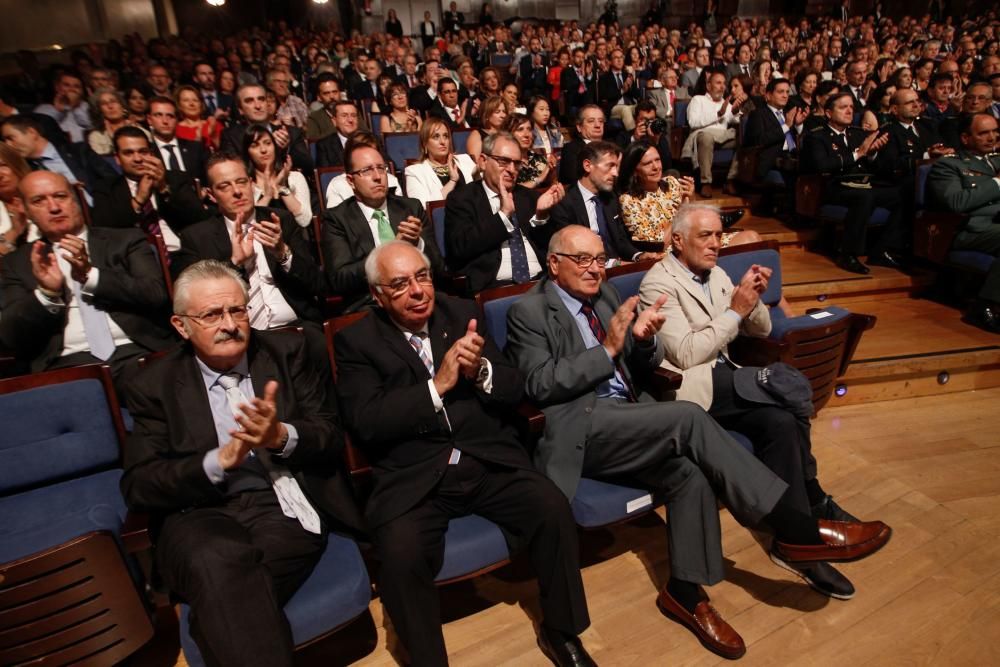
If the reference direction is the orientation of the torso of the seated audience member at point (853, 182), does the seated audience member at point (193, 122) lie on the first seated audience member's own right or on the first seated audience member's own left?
on the first seated audience member's own right

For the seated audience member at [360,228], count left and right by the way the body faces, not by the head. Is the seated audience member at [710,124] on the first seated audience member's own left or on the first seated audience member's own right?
on the first seated audience member's own left

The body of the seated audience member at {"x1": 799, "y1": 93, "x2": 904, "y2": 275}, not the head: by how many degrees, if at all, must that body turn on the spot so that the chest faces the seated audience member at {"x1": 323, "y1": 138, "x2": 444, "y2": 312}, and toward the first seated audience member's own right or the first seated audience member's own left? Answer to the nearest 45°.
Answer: approximately 90° to the first seated audience member's own right

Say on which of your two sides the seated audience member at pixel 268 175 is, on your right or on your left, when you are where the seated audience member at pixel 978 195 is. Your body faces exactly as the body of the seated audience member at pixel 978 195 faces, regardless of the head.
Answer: on your right

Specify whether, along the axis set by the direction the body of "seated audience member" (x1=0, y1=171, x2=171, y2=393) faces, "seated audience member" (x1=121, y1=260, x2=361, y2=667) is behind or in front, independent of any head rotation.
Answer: in front

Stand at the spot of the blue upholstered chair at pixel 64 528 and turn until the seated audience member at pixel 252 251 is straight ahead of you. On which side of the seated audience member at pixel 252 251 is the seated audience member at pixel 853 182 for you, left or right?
right

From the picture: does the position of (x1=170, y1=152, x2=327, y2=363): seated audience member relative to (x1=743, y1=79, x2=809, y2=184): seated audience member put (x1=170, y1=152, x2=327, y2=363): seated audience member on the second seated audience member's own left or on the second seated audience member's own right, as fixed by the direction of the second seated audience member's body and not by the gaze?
on the second seated audience member's own right

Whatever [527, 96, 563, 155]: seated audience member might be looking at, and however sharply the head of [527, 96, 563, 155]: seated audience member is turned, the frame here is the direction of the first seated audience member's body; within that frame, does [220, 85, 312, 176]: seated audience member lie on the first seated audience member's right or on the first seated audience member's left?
on the first seated audience member's right

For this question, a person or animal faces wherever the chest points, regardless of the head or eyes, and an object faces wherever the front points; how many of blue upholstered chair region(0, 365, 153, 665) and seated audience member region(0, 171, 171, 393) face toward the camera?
2
